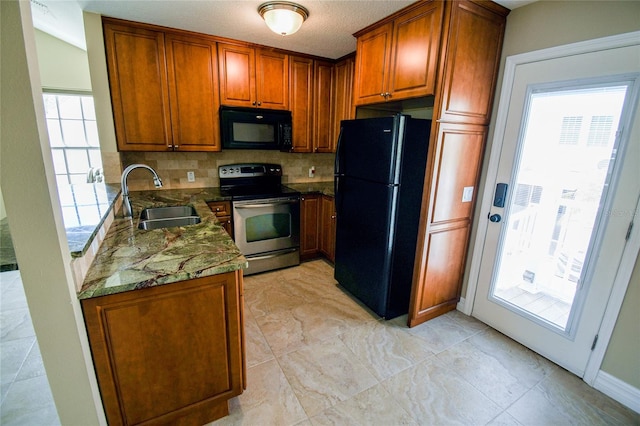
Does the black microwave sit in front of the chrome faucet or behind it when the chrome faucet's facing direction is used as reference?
in front

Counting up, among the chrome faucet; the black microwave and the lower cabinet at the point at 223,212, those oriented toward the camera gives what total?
2

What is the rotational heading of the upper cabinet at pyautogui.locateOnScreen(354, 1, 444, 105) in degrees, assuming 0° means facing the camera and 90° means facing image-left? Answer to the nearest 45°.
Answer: approximately 45°

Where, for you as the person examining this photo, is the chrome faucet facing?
facing to the right of the viewer

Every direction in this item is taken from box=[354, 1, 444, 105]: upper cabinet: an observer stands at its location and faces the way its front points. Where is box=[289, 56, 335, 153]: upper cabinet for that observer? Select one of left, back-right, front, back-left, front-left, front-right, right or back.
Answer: right

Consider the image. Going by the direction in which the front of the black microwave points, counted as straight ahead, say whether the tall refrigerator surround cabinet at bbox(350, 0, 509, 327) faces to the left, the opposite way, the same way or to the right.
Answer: to the right

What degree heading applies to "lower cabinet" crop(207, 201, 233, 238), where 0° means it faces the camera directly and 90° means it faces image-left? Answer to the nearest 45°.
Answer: approximately 0°

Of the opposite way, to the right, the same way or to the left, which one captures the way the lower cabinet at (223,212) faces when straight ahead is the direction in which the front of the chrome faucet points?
to the right

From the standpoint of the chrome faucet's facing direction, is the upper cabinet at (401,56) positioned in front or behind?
in front
